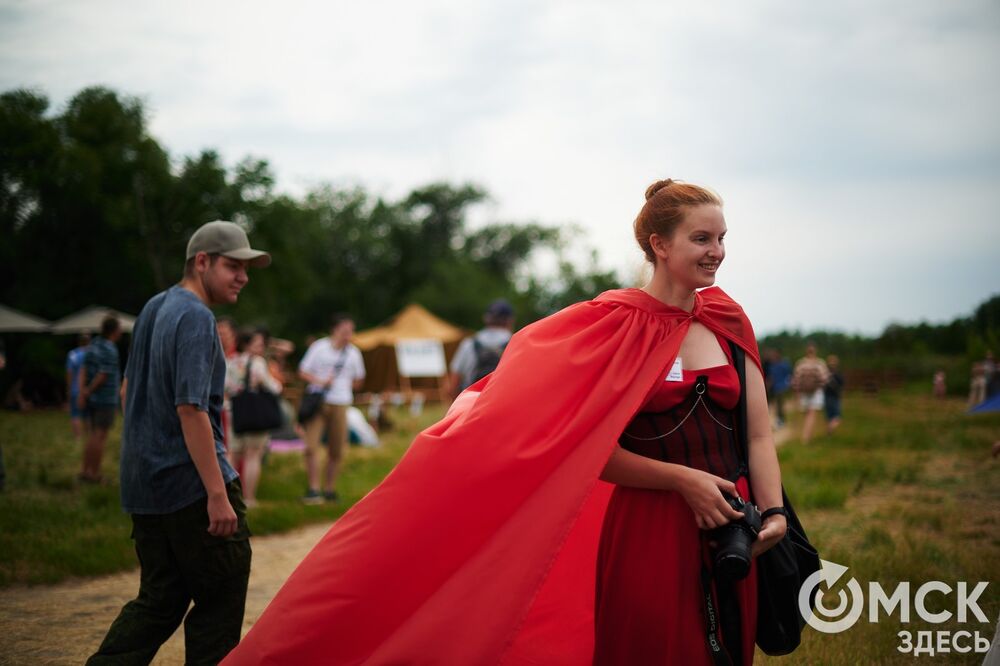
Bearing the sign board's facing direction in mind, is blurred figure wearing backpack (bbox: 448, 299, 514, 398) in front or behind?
in front

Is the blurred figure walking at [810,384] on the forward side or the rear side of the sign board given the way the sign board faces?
on the forward side

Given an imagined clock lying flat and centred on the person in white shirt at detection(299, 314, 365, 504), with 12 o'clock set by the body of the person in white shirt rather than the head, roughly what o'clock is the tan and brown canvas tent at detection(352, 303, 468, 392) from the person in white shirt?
The tan and brown canvas tent is roughly at 6 o'clock from the person in white shirt.

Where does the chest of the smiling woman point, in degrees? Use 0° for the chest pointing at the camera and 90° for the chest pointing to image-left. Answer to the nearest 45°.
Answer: approximately 315°

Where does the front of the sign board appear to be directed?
toward the camera

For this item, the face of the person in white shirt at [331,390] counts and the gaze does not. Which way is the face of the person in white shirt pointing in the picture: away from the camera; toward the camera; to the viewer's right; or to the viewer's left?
toward the camera

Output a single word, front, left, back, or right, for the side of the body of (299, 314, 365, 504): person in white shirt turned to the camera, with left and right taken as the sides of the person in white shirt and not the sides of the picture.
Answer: front

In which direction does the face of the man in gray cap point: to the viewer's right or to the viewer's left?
to the viewer's right
